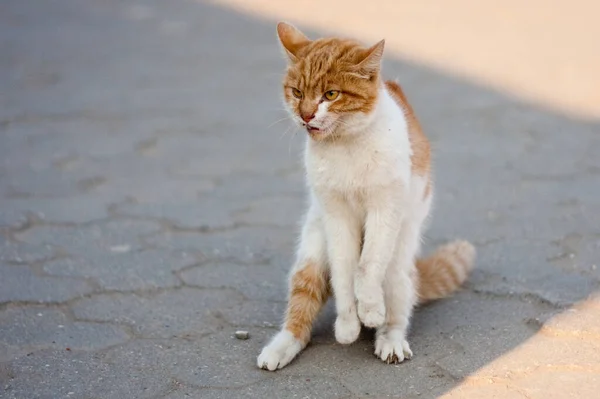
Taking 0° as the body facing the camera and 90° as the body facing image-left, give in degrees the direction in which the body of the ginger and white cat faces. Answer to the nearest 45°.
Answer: approximately 45°
